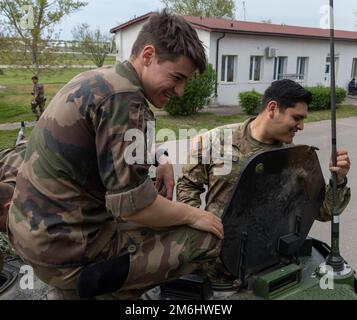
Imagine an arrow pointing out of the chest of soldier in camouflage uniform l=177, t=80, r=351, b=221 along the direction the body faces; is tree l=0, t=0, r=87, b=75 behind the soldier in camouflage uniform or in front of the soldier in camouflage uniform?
behind

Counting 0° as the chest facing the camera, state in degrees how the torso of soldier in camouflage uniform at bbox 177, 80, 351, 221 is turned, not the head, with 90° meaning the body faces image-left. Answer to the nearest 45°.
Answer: approximately 315°

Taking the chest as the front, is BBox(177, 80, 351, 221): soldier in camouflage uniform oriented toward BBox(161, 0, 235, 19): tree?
no

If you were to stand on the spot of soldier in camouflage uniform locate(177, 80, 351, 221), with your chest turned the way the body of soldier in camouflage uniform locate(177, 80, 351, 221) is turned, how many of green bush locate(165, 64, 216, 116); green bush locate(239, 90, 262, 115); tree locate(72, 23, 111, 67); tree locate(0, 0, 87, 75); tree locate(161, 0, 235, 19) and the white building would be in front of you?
0

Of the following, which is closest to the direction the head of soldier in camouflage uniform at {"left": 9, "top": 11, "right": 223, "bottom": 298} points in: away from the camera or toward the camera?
toward the camera

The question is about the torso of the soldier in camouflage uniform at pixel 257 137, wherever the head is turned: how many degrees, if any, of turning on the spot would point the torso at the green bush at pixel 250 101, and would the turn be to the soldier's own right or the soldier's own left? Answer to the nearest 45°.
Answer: approximately 135° to the soldier's own left

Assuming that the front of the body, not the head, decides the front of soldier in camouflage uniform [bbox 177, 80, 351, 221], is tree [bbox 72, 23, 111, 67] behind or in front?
behind

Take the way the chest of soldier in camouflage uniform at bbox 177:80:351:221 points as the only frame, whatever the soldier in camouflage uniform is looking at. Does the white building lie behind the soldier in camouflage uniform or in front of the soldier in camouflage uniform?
behind
